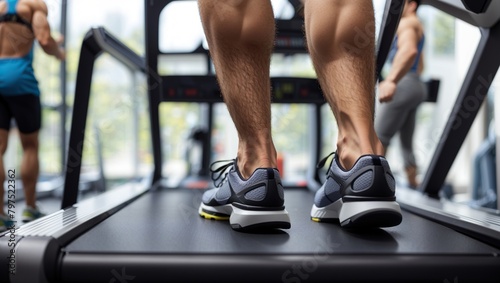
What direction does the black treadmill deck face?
away from the camera
